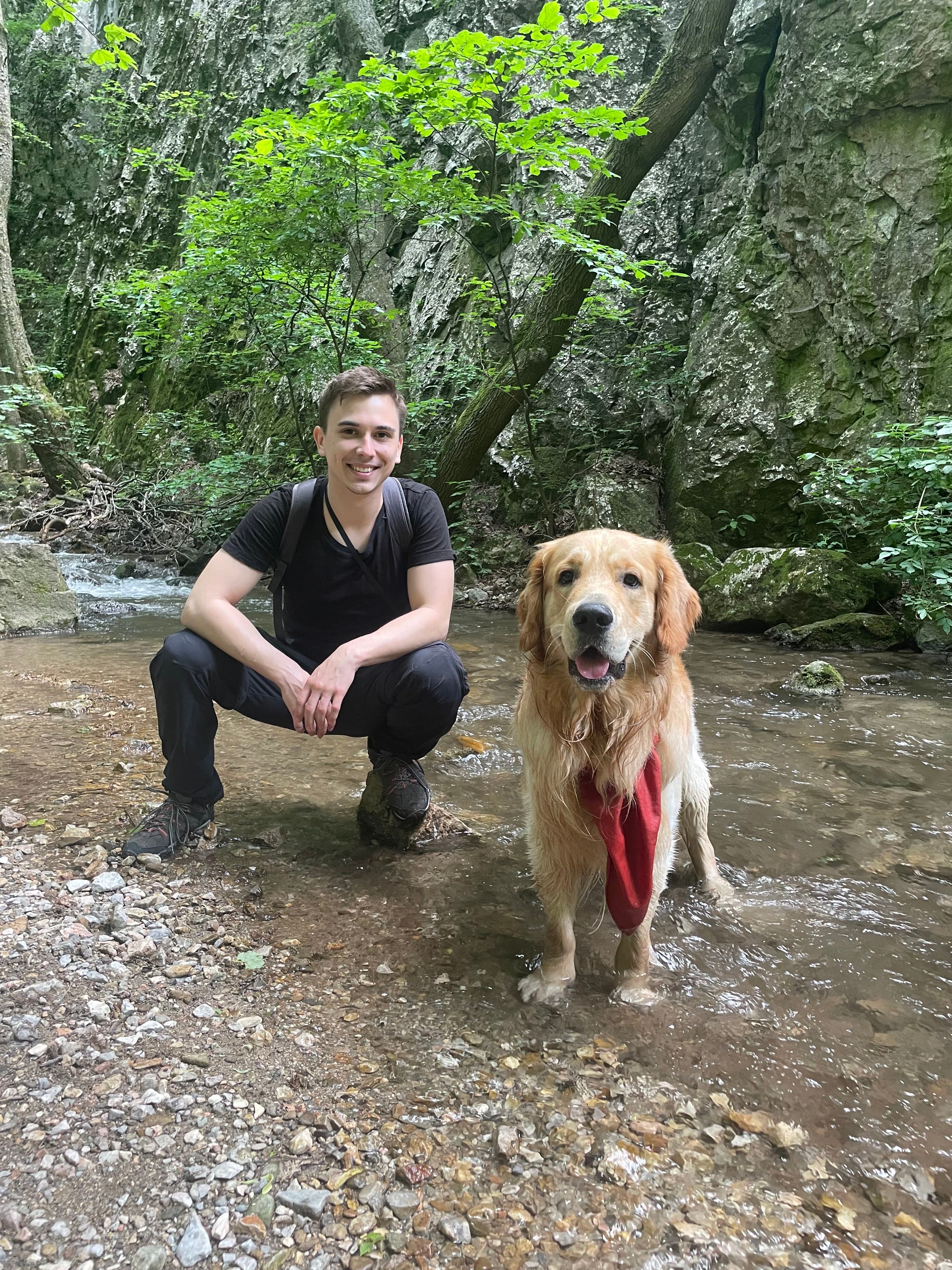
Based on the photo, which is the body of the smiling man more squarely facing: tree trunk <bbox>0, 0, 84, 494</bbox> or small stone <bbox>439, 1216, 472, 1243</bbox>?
the small stone

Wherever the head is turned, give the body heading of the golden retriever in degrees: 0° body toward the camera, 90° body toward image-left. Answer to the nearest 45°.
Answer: approximately 0°

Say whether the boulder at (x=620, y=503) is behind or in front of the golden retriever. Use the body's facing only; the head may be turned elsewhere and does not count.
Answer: behind

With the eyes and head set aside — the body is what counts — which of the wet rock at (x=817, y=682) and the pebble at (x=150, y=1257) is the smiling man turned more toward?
the pebble
